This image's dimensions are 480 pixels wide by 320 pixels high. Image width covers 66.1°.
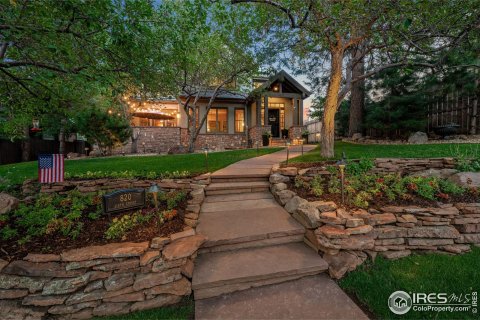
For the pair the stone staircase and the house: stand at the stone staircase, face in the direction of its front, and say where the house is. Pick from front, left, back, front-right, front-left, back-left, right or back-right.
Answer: back

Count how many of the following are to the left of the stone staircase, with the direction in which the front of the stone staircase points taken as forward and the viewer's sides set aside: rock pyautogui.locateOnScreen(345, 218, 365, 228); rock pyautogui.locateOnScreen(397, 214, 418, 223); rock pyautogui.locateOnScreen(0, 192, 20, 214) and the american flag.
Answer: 2

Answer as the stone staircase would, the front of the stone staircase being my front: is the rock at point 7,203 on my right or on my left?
on my right

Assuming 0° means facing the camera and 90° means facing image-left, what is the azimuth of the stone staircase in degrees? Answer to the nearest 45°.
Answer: approximately 0°

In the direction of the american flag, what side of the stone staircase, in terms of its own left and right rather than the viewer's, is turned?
right

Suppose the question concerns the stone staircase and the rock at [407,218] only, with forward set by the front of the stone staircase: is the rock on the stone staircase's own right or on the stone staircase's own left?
on the stone staircase's own left

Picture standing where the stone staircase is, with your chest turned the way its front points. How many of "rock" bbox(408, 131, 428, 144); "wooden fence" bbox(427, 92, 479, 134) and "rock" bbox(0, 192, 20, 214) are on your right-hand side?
1

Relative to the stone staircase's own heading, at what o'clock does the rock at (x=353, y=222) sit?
The rock is roughly at 9 o'clock from the stone staircase.

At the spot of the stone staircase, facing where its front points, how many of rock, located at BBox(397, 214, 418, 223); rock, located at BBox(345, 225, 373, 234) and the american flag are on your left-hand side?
2

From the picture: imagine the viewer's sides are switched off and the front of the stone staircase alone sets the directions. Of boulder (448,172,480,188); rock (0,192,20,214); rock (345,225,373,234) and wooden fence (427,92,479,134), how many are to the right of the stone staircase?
1

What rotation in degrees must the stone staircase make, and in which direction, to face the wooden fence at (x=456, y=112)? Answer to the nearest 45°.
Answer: approximately 135° to its left

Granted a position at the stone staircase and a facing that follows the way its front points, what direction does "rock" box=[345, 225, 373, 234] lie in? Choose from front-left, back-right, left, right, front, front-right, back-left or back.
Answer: left
